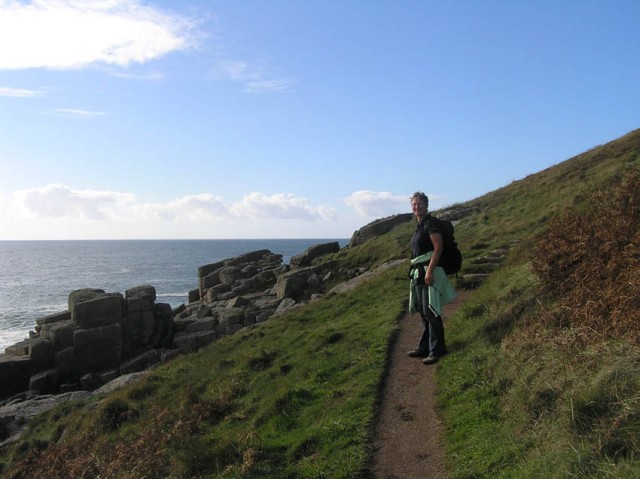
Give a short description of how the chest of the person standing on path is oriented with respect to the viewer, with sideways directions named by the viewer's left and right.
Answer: facing the viewer and to the left of the viewer

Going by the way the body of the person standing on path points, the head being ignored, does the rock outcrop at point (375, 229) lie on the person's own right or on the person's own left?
on the person's own right

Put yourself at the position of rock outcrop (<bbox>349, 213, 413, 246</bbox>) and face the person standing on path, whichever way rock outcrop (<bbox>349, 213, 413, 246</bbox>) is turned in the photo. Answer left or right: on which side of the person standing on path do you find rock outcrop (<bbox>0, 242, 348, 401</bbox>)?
right

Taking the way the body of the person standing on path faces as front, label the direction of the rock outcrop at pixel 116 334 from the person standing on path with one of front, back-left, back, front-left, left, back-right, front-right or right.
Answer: right
